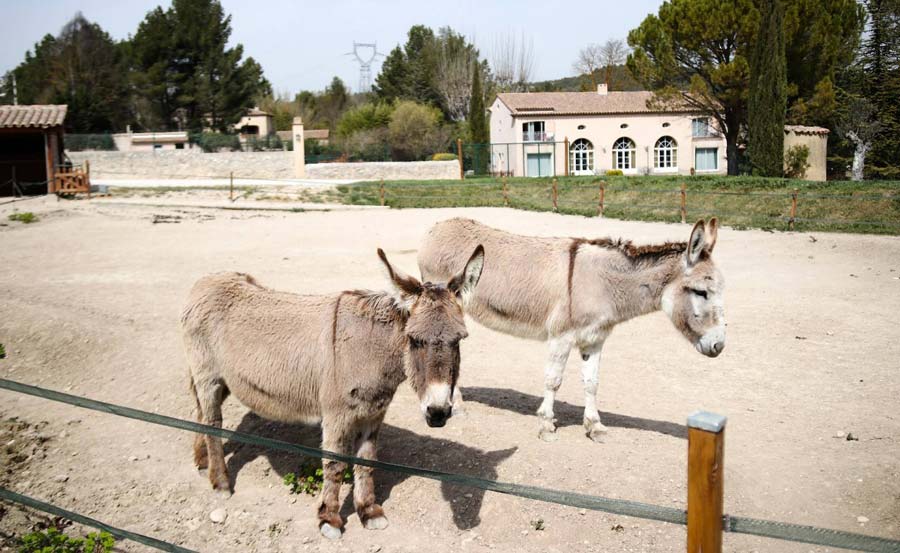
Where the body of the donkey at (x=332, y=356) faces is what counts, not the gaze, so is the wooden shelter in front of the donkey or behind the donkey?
behind

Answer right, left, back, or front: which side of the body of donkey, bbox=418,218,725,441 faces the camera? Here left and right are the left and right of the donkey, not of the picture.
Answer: right

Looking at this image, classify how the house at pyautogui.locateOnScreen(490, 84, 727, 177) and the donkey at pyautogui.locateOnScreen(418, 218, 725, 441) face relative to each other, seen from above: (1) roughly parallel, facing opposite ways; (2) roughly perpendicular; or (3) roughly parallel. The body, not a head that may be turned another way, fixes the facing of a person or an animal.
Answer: roughly perpendicular

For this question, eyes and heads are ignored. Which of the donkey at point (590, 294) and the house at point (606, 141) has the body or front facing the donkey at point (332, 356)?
the house

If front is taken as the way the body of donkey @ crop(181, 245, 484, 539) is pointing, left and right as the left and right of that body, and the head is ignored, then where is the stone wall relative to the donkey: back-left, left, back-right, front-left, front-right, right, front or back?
back-left

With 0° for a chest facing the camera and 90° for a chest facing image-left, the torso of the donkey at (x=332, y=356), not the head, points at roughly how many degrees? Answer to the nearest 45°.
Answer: approximately 315°

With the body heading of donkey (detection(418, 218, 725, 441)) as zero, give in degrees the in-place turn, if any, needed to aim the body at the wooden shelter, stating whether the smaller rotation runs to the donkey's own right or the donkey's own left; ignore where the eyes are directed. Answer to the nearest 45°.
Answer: approximately 135° to the donkey's own left

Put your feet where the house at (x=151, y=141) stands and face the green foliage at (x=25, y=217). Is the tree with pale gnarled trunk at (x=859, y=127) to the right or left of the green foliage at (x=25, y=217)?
left

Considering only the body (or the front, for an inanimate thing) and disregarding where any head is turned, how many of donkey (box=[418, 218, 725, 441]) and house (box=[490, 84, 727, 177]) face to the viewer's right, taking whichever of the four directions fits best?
1

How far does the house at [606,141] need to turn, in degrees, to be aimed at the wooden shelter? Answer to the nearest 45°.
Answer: approximately 45° to its right

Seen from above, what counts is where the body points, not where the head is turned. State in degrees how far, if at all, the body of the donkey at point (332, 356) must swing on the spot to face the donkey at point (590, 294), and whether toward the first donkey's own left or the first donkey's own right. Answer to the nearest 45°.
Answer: approximately 90° to the first donkey's own left
